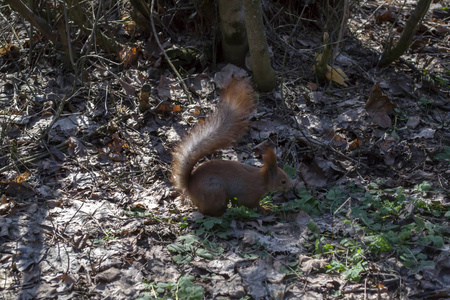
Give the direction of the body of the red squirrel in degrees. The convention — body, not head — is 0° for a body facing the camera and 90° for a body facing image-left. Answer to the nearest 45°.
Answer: approximately 270°

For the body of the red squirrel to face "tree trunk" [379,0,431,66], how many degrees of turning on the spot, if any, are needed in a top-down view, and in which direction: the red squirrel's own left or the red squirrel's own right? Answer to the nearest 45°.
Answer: approximately 45° to the red squirrel's own left

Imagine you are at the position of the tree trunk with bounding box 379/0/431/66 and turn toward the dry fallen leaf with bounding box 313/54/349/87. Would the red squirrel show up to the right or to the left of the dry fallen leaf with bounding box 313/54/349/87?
left

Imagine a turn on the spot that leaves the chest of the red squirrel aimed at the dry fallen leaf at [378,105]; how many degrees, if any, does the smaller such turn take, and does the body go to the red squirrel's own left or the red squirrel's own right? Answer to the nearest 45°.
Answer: approximately 45° to the red squirrel's own left
